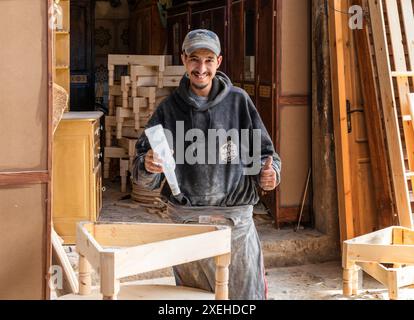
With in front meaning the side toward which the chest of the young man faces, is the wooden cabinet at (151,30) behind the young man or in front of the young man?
behind

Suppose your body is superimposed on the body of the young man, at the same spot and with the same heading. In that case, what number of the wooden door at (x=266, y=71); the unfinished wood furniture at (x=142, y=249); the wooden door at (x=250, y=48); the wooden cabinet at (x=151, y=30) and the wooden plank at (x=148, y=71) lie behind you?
4

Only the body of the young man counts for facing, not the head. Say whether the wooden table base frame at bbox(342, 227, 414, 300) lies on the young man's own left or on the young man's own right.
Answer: on the young man's own left

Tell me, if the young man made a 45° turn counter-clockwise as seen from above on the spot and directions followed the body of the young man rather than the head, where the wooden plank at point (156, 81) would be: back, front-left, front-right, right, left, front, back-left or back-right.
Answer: back-left

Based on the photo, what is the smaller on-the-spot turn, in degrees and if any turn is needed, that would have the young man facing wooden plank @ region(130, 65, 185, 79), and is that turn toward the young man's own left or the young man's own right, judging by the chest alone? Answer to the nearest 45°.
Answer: approximately 180°
